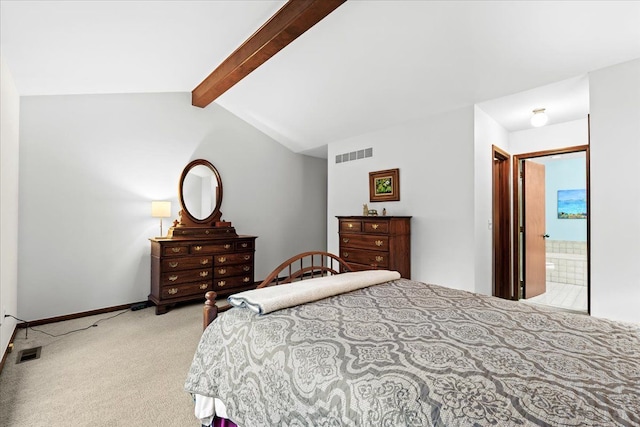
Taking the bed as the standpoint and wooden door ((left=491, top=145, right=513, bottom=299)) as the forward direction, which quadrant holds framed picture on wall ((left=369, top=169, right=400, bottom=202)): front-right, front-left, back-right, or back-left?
front-left

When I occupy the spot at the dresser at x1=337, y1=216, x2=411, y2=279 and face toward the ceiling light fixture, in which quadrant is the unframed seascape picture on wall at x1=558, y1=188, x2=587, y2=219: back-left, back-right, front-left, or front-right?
front-left

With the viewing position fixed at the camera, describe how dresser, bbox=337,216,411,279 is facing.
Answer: facing the viewer and to the left of the viewer

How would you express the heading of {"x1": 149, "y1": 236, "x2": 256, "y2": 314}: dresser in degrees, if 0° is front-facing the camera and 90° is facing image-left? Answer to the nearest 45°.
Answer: approximately 315°

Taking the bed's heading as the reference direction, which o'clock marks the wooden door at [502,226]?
The wooden door is roughly at 8 o'clock from the bed.

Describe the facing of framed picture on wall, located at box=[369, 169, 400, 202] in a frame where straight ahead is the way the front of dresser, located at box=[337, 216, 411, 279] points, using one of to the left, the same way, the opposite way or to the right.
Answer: the same way

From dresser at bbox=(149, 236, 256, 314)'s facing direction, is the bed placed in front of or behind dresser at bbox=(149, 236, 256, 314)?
in front

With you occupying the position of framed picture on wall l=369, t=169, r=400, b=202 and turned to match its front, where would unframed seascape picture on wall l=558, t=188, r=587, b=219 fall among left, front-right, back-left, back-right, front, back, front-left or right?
back

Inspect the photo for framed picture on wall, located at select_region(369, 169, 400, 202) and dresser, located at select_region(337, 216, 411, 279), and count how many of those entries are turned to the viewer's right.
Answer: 0

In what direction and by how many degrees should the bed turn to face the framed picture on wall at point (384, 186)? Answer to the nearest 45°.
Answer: approximately 135° to its left

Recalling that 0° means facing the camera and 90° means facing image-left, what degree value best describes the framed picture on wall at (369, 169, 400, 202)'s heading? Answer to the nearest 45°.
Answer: approximately 45°

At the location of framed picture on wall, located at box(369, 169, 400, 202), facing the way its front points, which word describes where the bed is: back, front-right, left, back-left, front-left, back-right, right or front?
front-left

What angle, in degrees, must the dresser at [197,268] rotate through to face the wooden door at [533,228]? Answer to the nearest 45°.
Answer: approximately 45° to its left

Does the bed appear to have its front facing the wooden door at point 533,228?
no

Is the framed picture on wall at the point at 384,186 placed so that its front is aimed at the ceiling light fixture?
no

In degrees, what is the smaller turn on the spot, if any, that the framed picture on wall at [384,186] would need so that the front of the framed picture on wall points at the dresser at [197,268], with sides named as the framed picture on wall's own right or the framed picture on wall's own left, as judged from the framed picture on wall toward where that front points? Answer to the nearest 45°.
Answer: approximately 45° to the framed picture on wall's own right

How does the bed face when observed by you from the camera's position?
facing the viewer and to the right of the viewer

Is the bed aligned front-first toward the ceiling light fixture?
no
